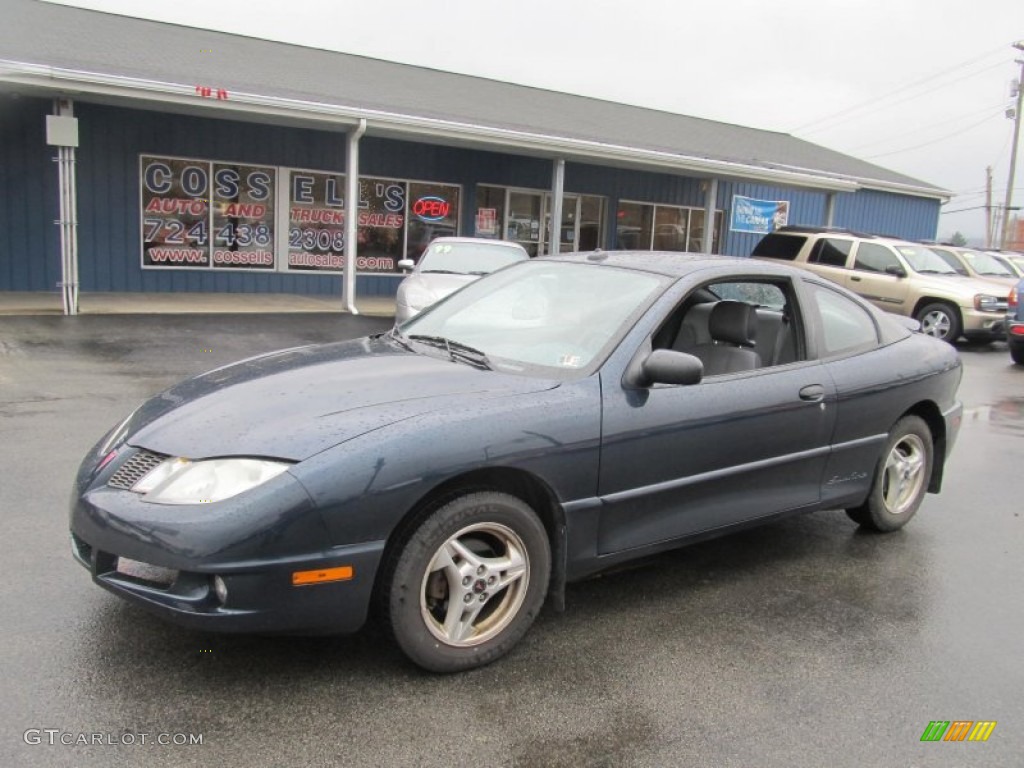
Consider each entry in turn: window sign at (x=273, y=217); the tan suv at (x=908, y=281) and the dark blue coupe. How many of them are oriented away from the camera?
0

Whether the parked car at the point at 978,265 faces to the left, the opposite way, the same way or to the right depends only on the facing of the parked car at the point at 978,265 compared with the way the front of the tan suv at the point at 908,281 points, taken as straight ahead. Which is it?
the same way

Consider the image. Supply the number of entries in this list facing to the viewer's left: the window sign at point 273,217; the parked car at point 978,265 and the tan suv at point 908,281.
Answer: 0

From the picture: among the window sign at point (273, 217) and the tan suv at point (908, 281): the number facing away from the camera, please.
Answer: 0

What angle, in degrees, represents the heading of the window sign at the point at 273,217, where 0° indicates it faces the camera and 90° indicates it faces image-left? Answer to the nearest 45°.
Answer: approximately 315°

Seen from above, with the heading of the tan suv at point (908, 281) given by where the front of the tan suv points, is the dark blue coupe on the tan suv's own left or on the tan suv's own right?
on the tan suv's own right

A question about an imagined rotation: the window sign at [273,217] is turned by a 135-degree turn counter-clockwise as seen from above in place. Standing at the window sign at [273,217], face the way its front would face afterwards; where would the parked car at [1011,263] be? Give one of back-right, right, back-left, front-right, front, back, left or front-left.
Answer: right

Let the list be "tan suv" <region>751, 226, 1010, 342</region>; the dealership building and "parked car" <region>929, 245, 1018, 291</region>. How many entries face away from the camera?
0

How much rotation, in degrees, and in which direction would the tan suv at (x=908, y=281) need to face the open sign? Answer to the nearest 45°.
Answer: approximately 135° to its right

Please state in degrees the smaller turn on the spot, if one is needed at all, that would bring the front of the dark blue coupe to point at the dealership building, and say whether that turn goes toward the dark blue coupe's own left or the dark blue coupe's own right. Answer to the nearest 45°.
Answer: approximately 135° to the dark blue coupe's own right

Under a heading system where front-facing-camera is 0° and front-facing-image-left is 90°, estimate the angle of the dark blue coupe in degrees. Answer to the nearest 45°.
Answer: approximately 45°

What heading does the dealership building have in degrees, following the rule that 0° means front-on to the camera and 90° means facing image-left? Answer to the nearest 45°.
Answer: approximately 315°

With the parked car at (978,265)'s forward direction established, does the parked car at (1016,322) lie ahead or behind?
ahead
